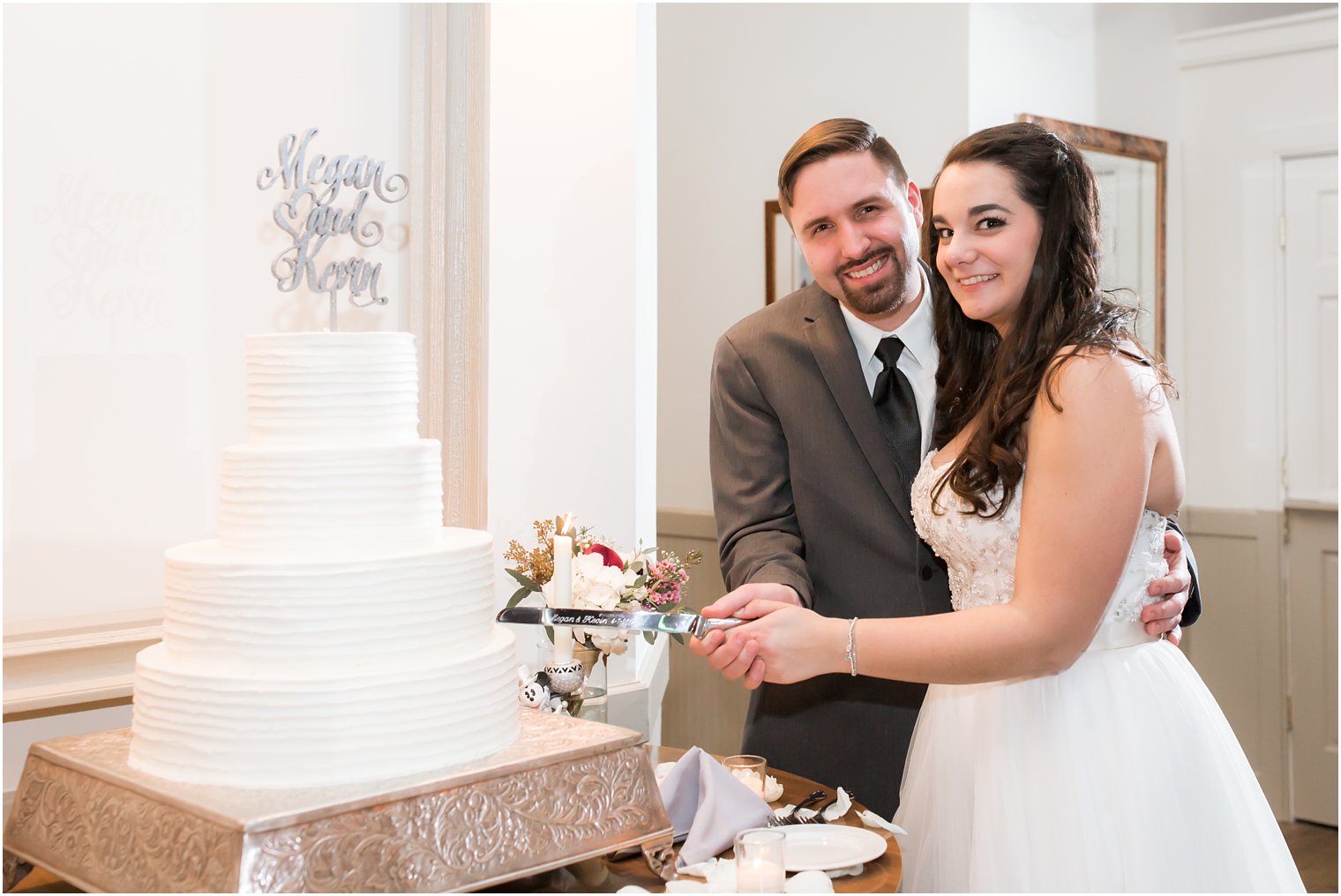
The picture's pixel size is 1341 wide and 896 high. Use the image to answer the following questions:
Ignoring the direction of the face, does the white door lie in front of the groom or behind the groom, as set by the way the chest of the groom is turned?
behind

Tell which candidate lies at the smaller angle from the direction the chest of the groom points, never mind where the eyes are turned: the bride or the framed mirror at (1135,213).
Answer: the bride

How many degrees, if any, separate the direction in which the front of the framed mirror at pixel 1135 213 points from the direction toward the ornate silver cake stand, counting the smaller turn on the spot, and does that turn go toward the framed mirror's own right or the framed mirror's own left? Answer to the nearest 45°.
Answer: approximately 45° to the framed mirror's own right

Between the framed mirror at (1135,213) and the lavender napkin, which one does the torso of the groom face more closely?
the lavender napkin

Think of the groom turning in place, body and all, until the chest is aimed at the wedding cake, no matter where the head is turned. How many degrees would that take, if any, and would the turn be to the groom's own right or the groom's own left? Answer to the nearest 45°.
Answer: approximately 45° to the groom's own right

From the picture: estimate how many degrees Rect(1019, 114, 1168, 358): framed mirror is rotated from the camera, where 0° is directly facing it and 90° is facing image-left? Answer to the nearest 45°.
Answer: approximately 315°

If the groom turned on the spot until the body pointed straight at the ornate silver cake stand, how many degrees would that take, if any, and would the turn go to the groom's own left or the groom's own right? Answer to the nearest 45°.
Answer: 0° — they already face it

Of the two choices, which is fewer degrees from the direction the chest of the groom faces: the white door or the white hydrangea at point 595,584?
the white hydrangea

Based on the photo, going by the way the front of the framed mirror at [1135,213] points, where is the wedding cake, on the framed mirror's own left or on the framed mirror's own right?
on the framed mirror's own right

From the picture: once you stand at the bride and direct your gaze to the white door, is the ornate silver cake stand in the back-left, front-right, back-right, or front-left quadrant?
back-left
